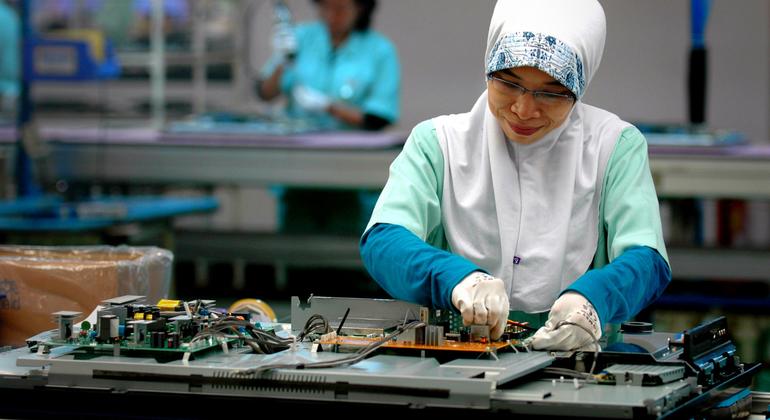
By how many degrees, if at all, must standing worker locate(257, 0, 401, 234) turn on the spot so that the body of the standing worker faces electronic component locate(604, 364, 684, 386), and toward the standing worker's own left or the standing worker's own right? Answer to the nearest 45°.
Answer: approximately 45° to the standing worker's own left

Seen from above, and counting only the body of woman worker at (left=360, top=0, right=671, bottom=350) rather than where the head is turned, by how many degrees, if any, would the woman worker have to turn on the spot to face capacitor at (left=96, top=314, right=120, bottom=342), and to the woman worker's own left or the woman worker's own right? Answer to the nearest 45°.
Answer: approximately 45° to the woman worker's own right

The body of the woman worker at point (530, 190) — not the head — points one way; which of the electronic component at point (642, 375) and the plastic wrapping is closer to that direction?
the electronic component

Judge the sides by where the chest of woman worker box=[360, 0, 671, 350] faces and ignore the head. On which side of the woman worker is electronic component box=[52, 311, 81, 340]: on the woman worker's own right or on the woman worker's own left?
on the woman worker's own right

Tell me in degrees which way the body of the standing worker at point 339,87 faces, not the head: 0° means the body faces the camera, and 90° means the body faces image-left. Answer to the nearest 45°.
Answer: approximately 45°

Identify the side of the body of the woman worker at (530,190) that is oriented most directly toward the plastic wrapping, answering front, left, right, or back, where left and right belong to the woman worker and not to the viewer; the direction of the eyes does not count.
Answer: right

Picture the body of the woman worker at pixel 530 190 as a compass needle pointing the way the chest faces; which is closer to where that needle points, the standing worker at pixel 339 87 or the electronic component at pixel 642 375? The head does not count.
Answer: the electronic component

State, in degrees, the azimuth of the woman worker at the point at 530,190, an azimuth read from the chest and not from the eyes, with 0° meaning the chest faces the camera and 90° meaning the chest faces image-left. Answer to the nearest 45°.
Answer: approximately 0°
